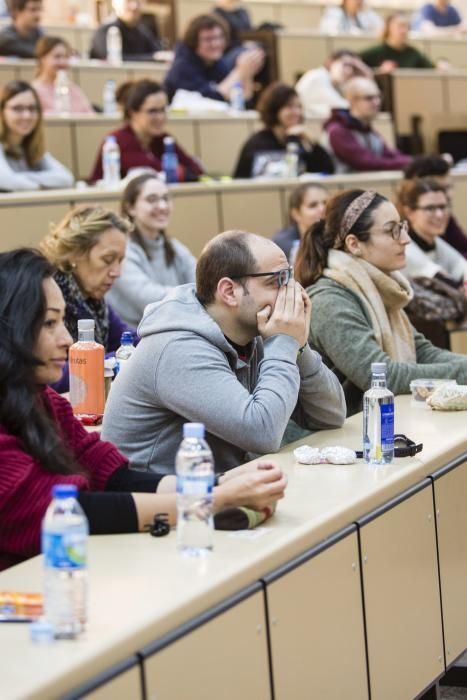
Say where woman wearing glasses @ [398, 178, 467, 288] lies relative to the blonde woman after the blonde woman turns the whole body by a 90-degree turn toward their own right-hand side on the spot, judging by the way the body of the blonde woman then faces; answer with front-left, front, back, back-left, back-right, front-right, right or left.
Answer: back

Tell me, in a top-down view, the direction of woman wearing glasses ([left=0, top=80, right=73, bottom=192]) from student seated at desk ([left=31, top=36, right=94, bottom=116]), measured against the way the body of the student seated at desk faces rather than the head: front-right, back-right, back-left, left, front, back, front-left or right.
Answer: front-right

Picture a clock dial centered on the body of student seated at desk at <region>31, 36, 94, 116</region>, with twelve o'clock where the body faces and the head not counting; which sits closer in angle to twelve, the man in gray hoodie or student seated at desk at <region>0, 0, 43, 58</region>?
the man in gray hoodie

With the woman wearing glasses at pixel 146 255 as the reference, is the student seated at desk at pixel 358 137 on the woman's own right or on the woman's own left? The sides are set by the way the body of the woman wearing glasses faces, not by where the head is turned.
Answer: on the woman's own left
